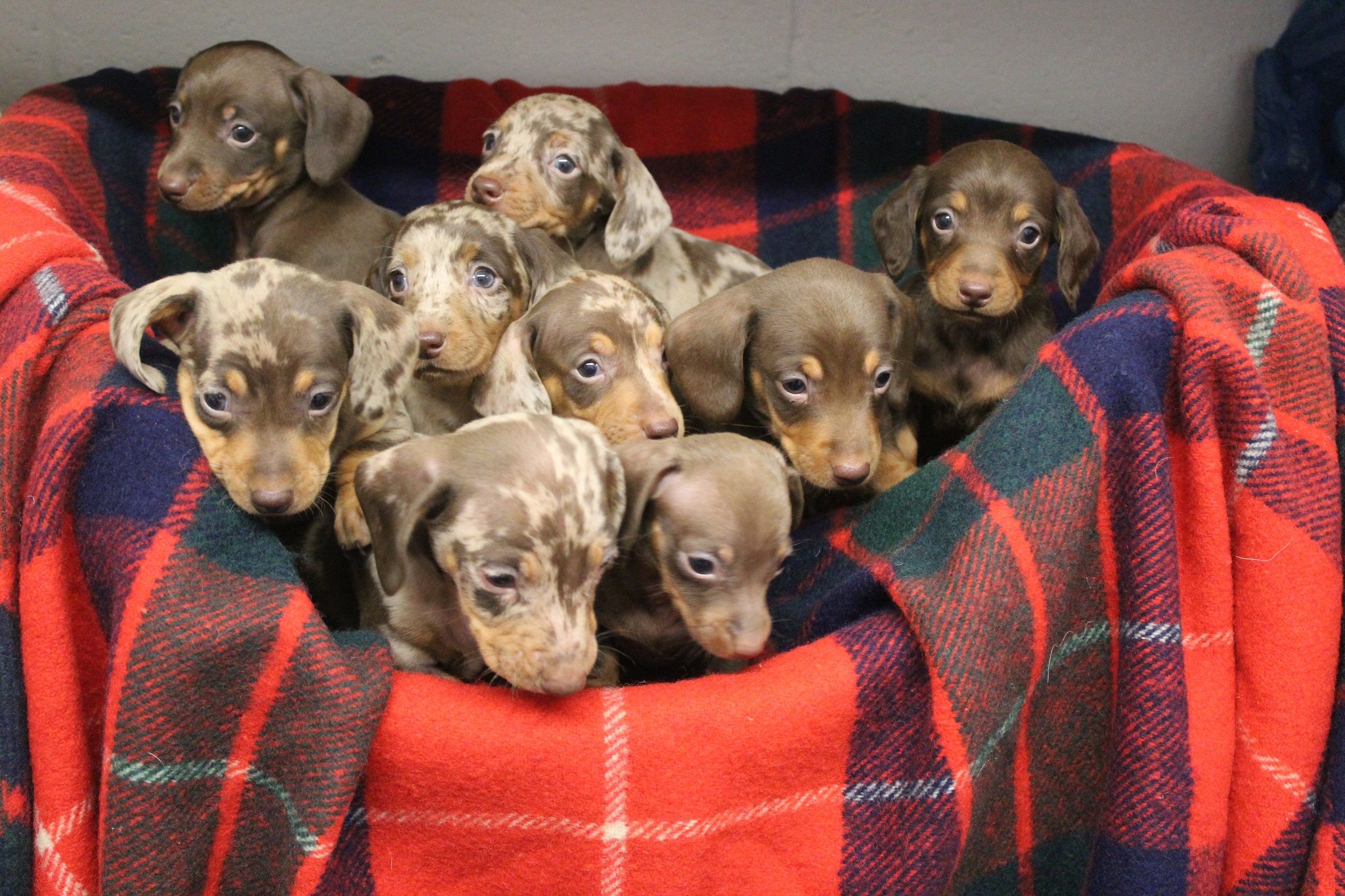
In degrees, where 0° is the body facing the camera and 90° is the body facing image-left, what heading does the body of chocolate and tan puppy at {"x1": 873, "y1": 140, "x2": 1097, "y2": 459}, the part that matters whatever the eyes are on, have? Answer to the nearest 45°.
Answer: approximately 0°

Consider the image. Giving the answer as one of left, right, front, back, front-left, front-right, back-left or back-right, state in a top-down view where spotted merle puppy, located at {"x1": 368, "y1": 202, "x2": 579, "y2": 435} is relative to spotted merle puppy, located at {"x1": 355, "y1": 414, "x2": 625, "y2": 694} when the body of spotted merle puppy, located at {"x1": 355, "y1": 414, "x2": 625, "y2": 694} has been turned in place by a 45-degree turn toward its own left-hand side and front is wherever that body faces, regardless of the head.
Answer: left

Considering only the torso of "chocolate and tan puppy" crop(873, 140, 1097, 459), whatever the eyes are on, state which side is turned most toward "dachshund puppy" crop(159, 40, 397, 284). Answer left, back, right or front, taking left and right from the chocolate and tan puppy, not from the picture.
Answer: right

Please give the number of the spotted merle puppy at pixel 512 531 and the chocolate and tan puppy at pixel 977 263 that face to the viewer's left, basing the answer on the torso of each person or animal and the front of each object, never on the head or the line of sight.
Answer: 0

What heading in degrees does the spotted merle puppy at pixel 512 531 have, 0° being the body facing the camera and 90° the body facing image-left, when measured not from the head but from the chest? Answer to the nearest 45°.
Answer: approximately 315°

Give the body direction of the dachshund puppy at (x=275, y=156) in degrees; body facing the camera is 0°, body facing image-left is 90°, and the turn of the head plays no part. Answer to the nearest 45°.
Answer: approximately 45°

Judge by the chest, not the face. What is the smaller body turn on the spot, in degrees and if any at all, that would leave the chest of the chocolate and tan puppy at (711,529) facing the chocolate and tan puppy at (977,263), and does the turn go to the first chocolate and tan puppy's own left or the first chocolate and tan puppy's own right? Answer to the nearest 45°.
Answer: approximately 90° to the first chocolate and tan puppy's own left

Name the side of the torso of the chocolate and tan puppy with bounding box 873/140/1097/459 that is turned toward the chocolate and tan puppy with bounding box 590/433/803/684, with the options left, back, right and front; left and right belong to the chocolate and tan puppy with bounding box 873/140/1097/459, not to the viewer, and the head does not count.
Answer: front

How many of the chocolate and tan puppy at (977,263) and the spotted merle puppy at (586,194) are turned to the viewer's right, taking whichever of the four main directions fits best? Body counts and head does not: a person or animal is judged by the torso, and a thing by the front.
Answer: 0

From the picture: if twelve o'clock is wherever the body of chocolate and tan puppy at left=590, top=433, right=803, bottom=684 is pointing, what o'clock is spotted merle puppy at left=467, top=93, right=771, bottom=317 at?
The spotted merle puppy is roughly at 7 o'clock from the chocolate and tan puppy.

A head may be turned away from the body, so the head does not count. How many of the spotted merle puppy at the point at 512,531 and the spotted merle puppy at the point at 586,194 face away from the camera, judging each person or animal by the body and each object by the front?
0
